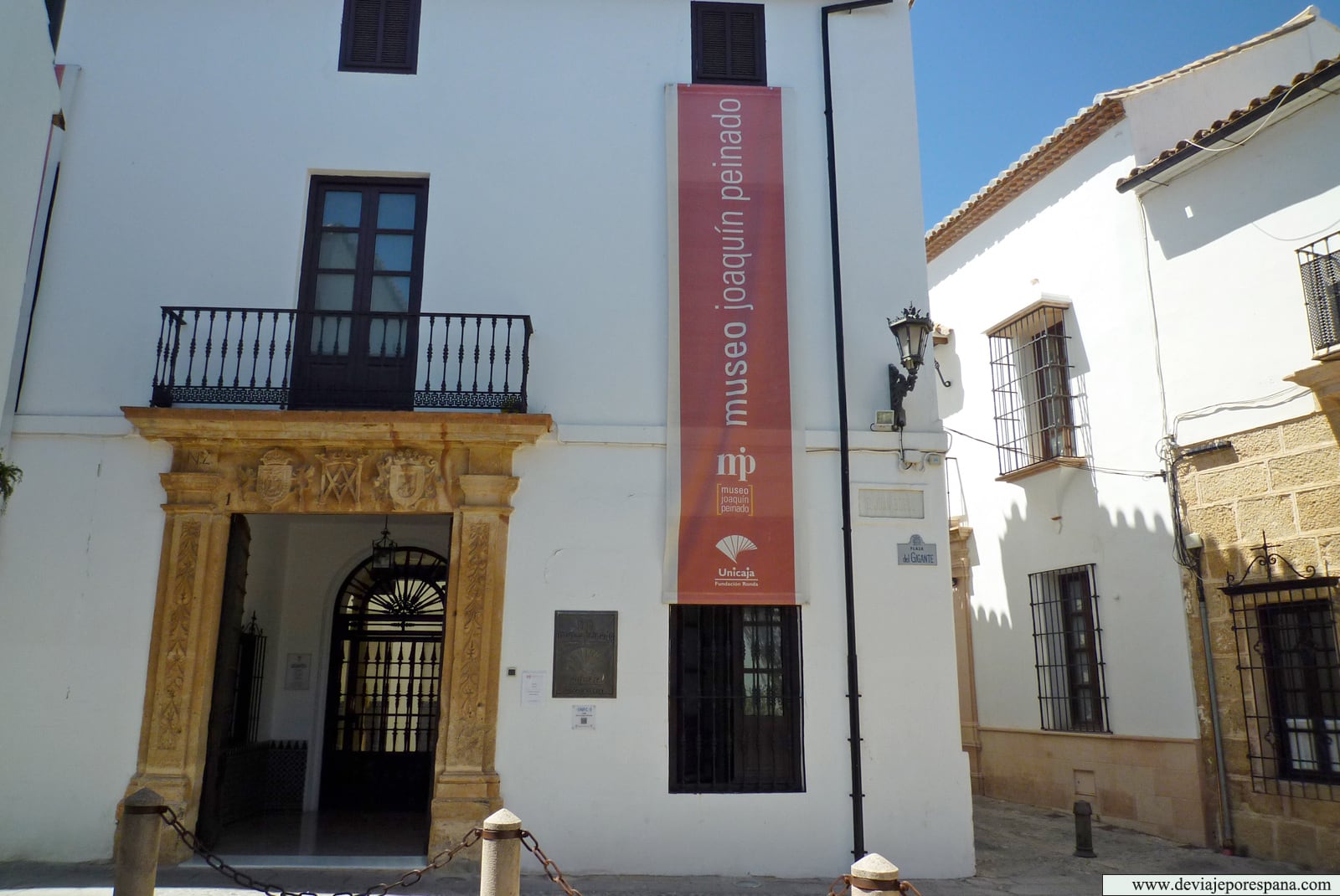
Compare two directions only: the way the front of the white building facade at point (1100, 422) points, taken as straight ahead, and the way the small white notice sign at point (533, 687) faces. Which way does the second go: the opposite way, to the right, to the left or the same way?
to the left

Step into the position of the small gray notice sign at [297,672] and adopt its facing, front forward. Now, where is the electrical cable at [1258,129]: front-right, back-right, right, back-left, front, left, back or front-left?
front-left

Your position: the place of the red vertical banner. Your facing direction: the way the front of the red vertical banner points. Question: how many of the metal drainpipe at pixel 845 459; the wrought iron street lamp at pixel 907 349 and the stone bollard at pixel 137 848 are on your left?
2

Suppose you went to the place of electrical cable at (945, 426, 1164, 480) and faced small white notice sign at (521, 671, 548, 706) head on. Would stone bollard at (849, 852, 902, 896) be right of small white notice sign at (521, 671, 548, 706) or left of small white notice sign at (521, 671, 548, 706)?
left

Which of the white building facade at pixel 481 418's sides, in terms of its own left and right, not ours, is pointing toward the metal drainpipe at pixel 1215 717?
left

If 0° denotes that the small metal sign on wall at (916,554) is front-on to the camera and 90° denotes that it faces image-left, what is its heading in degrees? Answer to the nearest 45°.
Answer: approximately 0°

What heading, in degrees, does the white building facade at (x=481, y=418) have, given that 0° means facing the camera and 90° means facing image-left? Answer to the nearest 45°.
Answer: approximately 0°

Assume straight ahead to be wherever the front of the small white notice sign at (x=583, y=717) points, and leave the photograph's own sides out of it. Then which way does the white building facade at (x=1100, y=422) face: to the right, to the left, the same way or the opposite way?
to the right

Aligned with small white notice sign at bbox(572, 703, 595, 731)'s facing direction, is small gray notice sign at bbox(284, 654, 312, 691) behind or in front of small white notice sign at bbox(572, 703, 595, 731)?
behind

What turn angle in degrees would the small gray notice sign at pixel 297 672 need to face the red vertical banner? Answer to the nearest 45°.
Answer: approximately 45° to its left
